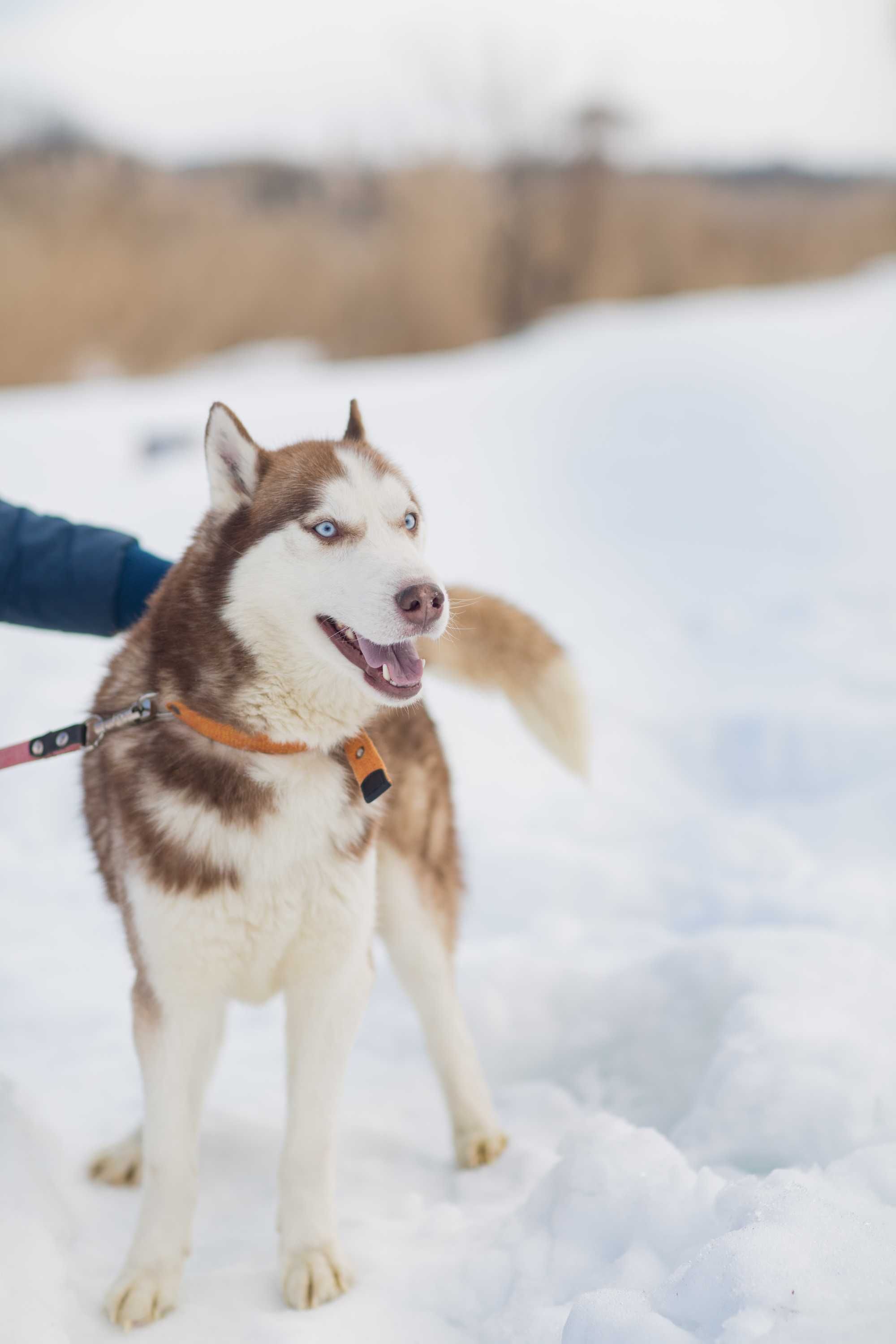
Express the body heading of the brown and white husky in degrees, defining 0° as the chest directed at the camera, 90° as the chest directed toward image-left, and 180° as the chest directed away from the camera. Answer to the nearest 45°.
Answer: approximately 0°
